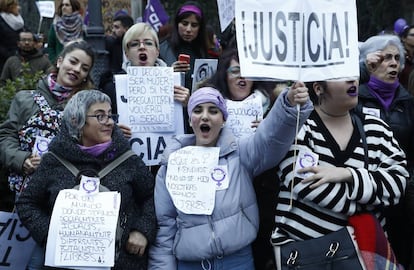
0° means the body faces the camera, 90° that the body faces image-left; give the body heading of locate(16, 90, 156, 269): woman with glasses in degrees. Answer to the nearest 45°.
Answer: approximately 0°

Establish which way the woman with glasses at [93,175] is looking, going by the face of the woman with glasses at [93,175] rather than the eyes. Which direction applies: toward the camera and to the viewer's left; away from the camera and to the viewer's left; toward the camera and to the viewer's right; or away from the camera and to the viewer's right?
toward the camera and to the viewer's right

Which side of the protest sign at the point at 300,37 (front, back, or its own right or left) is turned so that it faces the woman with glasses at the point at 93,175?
right

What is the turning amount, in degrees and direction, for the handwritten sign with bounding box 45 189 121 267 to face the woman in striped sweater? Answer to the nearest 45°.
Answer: approximately 90° to its left
